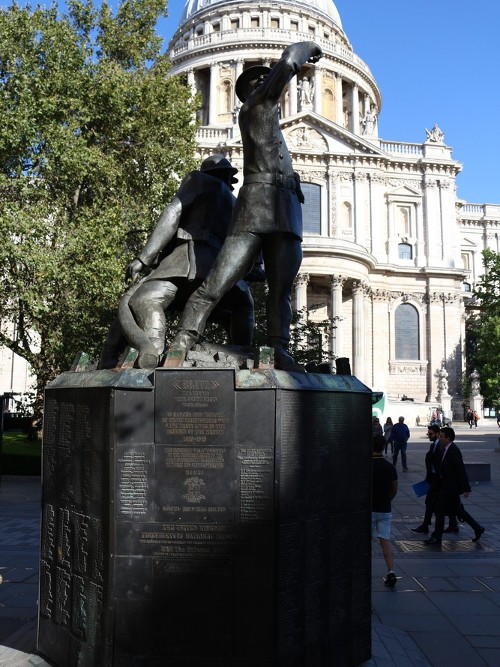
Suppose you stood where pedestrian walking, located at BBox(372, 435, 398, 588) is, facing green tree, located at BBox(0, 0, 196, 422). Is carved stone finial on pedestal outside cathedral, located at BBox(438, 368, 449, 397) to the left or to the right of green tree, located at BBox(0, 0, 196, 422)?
right

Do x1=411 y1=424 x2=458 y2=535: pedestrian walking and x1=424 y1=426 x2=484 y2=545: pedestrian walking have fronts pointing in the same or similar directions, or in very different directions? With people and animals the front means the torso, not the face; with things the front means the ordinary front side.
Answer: same or similar directions

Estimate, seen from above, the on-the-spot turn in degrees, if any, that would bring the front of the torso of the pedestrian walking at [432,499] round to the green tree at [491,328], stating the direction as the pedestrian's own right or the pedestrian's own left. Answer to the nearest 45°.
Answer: approximately 90° to the pedestrian's own right

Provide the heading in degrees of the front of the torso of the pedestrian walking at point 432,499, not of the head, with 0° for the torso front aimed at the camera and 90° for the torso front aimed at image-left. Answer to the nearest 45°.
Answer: approximately 90°

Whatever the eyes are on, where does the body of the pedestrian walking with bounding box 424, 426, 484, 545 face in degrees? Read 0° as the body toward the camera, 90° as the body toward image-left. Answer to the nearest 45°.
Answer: approximately 90°

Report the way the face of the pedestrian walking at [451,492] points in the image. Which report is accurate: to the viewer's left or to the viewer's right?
to the viewer's left

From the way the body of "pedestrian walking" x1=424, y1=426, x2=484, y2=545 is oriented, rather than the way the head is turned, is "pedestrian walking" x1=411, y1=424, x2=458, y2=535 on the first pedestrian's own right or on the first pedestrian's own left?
on the first pedestrian's own right

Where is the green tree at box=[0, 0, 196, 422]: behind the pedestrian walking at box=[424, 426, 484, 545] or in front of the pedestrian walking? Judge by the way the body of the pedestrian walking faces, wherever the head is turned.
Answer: in front
